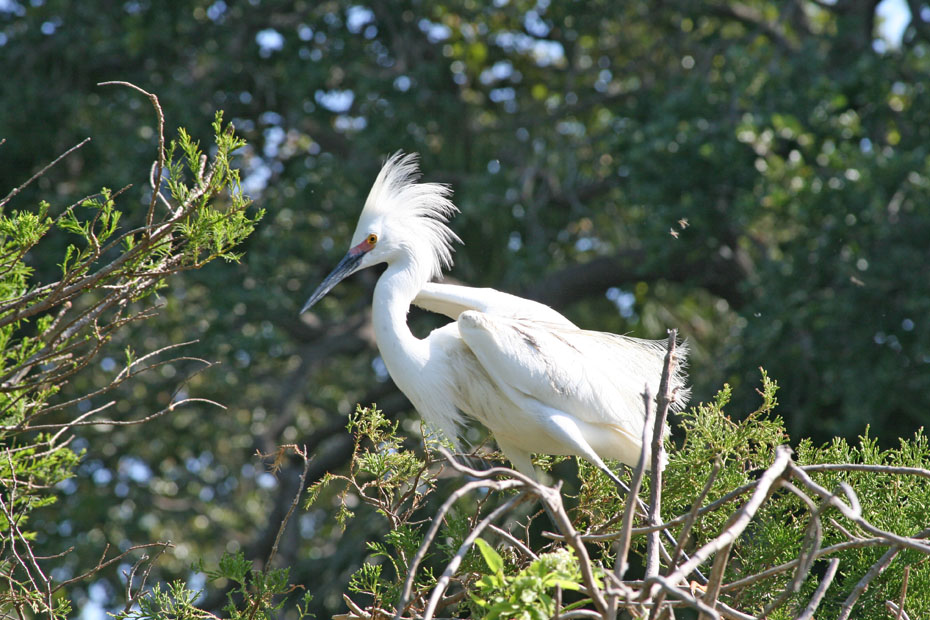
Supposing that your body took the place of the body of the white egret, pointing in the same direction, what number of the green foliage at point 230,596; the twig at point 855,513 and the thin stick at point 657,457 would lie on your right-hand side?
0

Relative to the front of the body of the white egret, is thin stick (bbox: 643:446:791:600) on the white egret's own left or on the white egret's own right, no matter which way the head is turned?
on the white egret's own left

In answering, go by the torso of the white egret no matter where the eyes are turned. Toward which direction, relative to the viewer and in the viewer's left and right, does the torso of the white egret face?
facing to the left of the viewer

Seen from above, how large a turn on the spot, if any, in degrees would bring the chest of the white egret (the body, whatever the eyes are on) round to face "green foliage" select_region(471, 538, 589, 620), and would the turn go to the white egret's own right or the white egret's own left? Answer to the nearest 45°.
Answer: approximately 90° to the white egret's own left

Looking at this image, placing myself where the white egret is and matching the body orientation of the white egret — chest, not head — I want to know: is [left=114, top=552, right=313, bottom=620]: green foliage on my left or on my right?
on my left

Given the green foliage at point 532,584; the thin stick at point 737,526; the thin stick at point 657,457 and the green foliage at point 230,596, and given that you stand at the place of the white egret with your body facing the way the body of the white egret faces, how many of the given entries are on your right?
0

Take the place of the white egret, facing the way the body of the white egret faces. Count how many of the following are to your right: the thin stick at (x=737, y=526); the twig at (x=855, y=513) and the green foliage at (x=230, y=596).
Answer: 0

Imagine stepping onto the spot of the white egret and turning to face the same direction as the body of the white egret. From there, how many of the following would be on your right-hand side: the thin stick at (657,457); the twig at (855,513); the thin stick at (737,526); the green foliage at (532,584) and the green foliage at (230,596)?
0

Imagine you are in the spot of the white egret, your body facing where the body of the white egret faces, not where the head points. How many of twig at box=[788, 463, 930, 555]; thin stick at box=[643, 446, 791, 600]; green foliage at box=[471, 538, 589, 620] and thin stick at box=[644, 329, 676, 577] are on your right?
0

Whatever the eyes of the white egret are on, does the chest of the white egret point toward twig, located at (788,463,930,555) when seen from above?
no

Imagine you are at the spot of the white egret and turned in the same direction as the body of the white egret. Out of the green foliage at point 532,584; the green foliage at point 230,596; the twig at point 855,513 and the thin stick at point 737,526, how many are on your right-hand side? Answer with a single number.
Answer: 0
